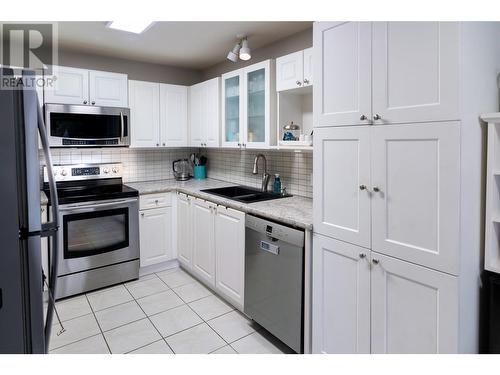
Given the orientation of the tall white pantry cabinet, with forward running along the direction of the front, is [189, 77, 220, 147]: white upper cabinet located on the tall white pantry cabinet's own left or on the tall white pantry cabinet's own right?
on the tall white pantry cabinet's own right

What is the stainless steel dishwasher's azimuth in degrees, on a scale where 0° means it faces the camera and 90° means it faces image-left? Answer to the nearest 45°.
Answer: approximately 45°

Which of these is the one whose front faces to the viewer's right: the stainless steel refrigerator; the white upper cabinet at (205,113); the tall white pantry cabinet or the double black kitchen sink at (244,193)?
the stainless steel refrigerator

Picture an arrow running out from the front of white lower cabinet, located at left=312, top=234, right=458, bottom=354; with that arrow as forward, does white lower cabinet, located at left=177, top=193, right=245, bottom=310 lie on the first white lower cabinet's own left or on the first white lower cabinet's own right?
on the first white lower cabinet's own right

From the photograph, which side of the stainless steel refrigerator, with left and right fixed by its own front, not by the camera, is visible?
right

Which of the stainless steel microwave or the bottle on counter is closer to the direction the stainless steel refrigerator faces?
the bottle on counter
